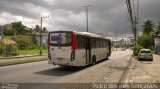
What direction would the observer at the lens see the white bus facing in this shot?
facing away from the viewer and to the right of the viewer
